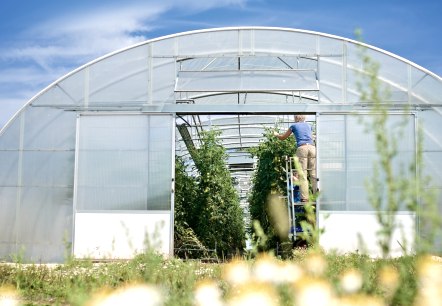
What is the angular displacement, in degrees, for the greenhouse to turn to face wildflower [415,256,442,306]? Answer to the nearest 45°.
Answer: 0° — it already faces it

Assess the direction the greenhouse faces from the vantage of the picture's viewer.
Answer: facing the viewer

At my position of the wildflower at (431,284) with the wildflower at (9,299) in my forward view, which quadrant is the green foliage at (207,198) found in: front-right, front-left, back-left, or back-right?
front-right
